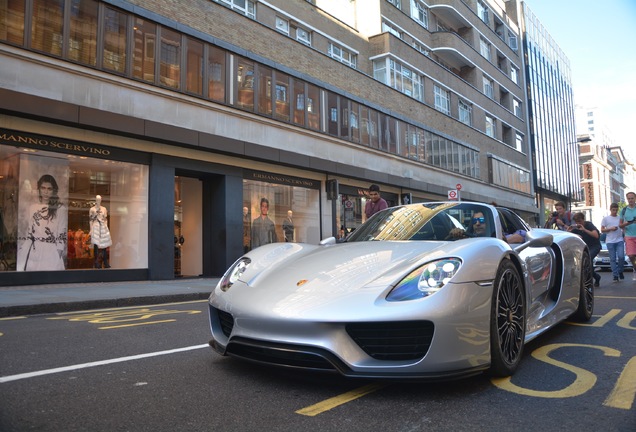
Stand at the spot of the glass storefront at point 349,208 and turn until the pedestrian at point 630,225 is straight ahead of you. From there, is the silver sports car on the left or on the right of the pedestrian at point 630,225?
right

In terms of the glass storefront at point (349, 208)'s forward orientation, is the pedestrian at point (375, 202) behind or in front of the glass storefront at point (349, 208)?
in front

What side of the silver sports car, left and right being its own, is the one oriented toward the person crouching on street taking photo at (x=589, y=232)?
back

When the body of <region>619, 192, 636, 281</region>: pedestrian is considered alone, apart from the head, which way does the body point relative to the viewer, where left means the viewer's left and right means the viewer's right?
facing the viewer

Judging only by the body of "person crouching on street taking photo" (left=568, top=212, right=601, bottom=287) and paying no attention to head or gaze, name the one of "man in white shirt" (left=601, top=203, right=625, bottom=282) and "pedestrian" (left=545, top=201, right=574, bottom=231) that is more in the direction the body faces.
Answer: the pedestrian

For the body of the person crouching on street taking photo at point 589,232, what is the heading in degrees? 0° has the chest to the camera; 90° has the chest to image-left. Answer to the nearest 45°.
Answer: approximately 45°

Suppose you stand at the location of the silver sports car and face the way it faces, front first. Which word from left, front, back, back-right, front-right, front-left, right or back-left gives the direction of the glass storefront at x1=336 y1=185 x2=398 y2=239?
back-right

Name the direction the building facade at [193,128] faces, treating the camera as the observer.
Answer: facing the viewer and to the right of the viewer

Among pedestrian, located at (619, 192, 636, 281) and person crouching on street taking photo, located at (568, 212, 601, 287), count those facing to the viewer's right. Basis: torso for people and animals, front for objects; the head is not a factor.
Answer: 0

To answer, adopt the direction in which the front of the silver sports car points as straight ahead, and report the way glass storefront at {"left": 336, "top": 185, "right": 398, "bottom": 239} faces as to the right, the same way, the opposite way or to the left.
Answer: to the left

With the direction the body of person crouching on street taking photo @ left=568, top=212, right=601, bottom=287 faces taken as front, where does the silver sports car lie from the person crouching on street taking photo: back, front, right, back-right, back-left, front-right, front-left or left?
front-left

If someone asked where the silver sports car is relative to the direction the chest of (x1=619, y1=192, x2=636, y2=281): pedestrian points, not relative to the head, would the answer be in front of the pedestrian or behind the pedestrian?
in front
